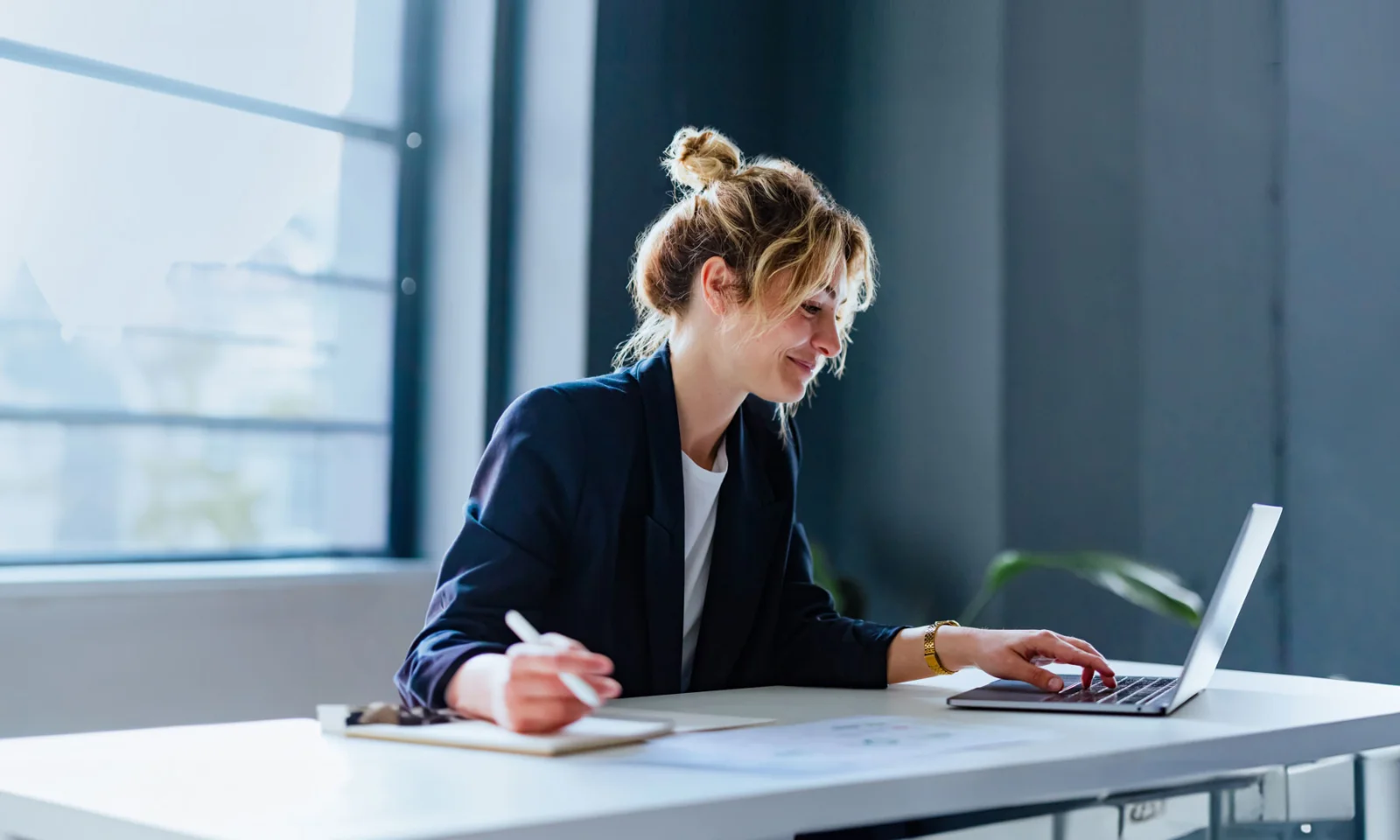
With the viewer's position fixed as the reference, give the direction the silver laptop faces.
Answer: facing to the left of the viewer

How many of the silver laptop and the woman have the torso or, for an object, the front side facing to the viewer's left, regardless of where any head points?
1

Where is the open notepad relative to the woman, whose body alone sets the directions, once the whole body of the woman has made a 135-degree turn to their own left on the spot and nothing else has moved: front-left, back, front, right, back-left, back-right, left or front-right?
back

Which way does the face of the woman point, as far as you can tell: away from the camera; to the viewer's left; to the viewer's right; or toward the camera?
to the viewer's right

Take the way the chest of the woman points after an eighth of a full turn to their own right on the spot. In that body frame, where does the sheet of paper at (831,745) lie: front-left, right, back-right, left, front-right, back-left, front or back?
front

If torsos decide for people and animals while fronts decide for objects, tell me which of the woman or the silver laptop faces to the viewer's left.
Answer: the silver laptop

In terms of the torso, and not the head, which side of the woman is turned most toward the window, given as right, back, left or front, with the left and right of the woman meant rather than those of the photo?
back

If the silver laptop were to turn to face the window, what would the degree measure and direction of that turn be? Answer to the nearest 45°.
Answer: approximately 45° to its right
